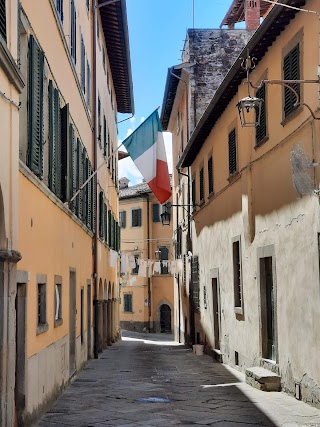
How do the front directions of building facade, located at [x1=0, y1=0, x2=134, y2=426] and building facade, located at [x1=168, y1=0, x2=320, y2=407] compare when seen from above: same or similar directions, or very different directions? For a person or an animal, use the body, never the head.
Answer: very different directions

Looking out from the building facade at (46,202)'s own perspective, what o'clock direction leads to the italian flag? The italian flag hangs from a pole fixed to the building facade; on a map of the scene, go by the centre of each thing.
The italian flag is roughly at 10 o'clock from the building facade.

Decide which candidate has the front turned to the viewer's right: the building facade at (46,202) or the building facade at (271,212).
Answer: the building facade at (46,202)

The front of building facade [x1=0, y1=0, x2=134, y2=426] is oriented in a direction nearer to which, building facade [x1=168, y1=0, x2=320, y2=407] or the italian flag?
the building facade

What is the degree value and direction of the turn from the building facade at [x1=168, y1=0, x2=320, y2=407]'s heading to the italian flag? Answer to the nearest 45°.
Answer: approximately 45° to its right

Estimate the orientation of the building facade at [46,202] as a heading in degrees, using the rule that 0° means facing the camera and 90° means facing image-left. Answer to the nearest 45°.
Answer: approximately 270°

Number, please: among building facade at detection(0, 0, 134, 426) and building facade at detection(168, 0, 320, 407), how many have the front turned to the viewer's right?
1

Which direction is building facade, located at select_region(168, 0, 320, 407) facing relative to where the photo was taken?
to the viewer's left
